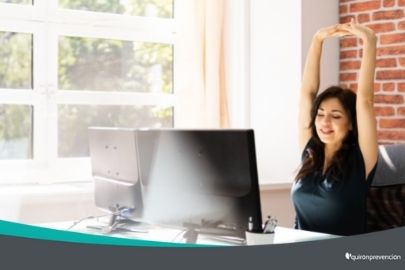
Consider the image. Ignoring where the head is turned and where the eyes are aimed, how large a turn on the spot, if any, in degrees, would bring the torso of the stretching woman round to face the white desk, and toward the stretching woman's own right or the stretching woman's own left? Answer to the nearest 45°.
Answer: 0° — they already face it

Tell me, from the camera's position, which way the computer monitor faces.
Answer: facing away from the viewer and to the right of the viewer

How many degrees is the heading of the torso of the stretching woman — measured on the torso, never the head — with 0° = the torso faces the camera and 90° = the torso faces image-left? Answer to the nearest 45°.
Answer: approximately 45°

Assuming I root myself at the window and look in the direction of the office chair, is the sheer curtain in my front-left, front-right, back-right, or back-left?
front-left

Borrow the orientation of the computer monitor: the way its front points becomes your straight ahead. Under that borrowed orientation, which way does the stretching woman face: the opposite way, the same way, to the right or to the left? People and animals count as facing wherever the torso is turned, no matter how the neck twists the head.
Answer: the opposite way

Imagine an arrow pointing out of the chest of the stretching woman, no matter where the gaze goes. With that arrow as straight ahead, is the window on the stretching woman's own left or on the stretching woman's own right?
on the stretching woman's own right

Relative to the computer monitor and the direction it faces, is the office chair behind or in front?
in front
